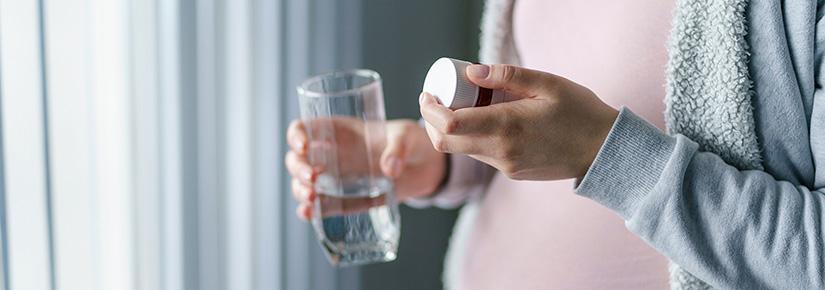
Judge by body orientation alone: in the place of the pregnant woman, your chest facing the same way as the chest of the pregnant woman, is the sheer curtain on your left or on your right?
on your right

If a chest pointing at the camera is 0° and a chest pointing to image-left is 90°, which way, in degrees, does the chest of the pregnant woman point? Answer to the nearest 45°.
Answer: approximately 45°
